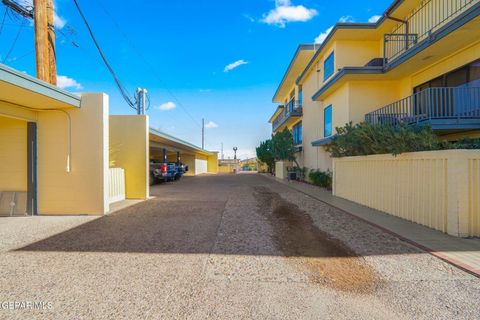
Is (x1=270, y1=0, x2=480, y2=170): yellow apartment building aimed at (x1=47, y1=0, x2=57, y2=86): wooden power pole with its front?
yes

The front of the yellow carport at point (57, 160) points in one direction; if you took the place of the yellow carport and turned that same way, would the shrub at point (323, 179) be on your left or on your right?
on your left

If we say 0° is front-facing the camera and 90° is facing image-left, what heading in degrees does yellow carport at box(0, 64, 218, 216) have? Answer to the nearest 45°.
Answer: approximately 315°

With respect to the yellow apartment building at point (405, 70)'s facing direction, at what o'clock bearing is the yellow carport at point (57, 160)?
the yellow carport at point (57, 160) is roughly at 12 o'clock from the yellow apartment building at point (405, 70).

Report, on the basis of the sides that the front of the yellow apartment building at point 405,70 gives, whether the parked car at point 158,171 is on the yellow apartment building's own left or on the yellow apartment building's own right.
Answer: on the yellow apartment building's own right

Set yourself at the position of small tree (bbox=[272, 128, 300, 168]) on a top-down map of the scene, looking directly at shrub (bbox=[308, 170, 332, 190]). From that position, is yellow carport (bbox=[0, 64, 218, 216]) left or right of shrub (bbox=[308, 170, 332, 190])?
right
